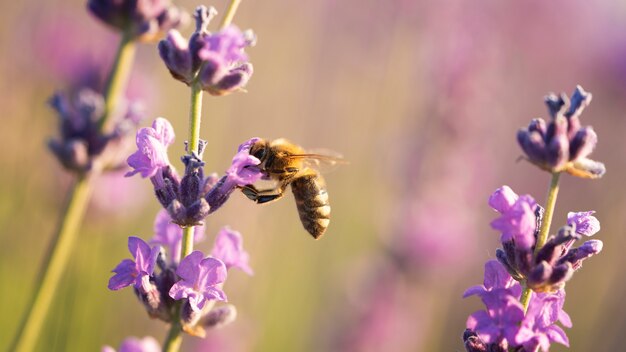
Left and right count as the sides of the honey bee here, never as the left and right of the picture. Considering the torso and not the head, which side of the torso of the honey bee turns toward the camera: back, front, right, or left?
left
